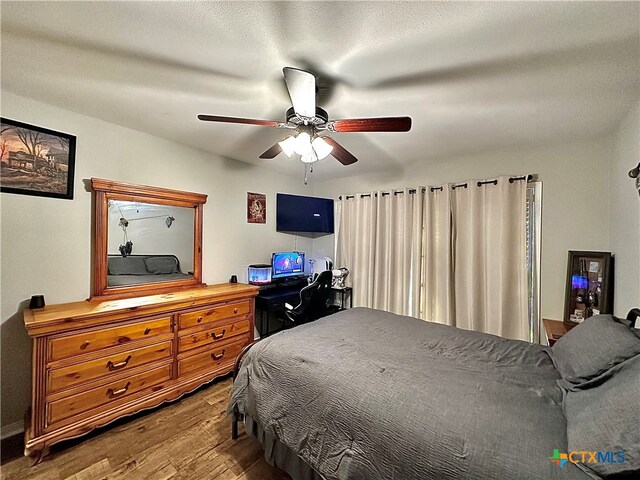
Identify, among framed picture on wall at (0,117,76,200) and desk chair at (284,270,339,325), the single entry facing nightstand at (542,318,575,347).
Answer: the framed picture on wall

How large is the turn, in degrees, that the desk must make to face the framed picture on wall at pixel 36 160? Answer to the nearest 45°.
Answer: approximately 90° to its right

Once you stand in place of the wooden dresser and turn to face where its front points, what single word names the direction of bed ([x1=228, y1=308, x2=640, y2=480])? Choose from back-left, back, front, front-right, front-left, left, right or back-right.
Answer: front

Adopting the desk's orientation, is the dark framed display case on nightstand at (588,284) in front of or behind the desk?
in front

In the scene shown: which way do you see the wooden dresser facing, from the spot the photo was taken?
facing the viewer and to the right of the viewer

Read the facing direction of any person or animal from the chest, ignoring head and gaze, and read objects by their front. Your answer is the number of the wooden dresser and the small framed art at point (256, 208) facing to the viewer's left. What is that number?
0

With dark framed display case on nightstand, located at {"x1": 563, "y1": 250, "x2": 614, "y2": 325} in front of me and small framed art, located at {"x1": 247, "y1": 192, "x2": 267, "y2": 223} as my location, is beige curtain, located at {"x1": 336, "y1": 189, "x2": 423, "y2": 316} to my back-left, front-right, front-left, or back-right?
front-left
